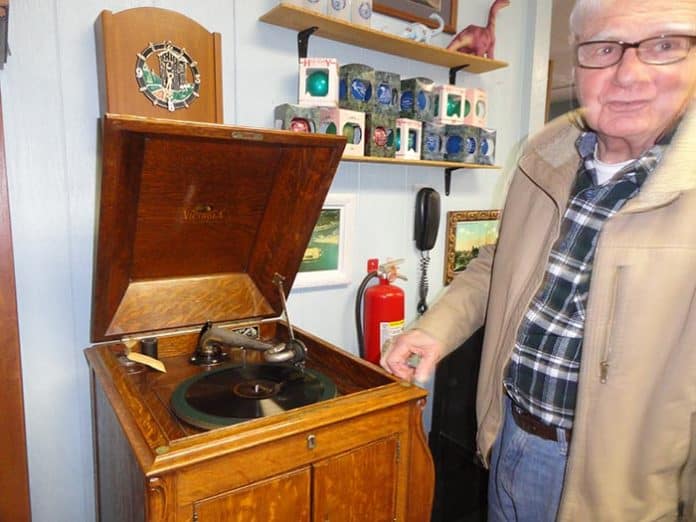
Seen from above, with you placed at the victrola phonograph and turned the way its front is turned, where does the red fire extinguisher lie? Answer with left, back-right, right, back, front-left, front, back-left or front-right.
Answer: left

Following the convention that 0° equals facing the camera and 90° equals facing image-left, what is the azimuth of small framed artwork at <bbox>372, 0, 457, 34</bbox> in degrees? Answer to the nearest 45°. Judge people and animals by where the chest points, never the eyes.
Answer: approximately 315°

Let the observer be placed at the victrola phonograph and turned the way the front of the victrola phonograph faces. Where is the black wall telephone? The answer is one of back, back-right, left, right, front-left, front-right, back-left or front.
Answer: left

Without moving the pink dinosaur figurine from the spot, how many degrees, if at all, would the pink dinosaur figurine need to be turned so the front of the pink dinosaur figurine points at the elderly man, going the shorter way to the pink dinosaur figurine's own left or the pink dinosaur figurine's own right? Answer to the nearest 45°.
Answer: approximately 90° to the pink dinosaur figurine's own right

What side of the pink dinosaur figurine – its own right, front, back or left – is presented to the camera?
right

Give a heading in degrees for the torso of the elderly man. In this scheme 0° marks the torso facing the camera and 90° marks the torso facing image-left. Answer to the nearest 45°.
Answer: approximately 45°

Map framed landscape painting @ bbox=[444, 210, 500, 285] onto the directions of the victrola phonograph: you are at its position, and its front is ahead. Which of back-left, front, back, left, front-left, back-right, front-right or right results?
left

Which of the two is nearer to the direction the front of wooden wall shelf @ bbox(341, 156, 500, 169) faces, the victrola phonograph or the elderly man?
the elderly man

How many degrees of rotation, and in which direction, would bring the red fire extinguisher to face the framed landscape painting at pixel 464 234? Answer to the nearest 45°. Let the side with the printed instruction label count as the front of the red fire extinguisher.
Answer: approximately 90° to its left
